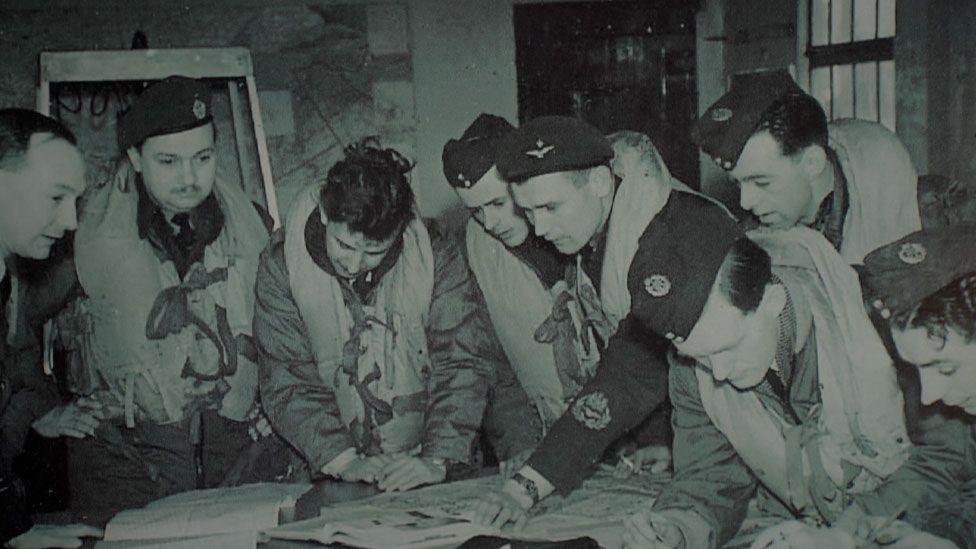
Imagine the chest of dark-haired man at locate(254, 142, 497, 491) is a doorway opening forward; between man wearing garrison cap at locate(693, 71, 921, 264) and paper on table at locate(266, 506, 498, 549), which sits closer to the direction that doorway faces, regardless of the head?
the paper on table

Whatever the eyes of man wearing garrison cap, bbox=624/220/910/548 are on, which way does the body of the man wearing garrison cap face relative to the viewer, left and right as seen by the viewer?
facing the viewer and to the left of the viewer

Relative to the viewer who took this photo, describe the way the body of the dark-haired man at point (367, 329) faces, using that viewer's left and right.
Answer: facing the viewer

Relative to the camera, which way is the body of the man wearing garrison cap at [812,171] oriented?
to the viewer's left

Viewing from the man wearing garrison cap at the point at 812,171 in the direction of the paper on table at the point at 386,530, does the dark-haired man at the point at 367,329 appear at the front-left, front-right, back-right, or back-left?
front-right

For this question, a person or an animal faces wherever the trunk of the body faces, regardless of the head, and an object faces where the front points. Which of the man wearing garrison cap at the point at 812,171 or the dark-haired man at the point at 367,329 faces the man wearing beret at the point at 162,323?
the man wearing garrison cap at the point at 812,171

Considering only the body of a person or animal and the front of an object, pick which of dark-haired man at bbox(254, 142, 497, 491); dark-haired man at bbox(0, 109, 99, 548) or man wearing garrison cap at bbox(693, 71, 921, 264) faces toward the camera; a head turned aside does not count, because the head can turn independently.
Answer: dark-haired man at bbox(254, 142, 497, 491)

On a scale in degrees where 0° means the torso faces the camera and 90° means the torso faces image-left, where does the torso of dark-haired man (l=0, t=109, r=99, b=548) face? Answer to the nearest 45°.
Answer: approximately 270°

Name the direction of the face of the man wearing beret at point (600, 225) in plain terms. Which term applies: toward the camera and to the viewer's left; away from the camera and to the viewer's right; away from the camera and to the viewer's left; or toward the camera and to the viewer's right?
toward the camera and to the viewer's left

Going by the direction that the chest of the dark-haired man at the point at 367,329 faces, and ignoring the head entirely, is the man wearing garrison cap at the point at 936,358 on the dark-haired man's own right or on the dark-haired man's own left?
on the dark-haired man's own left

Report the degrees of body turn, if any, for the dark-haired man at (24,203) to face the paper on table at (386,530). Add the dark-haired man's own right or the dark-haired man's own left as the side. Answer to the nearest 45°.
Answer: approximately 45° to the dark-haired man's own right
